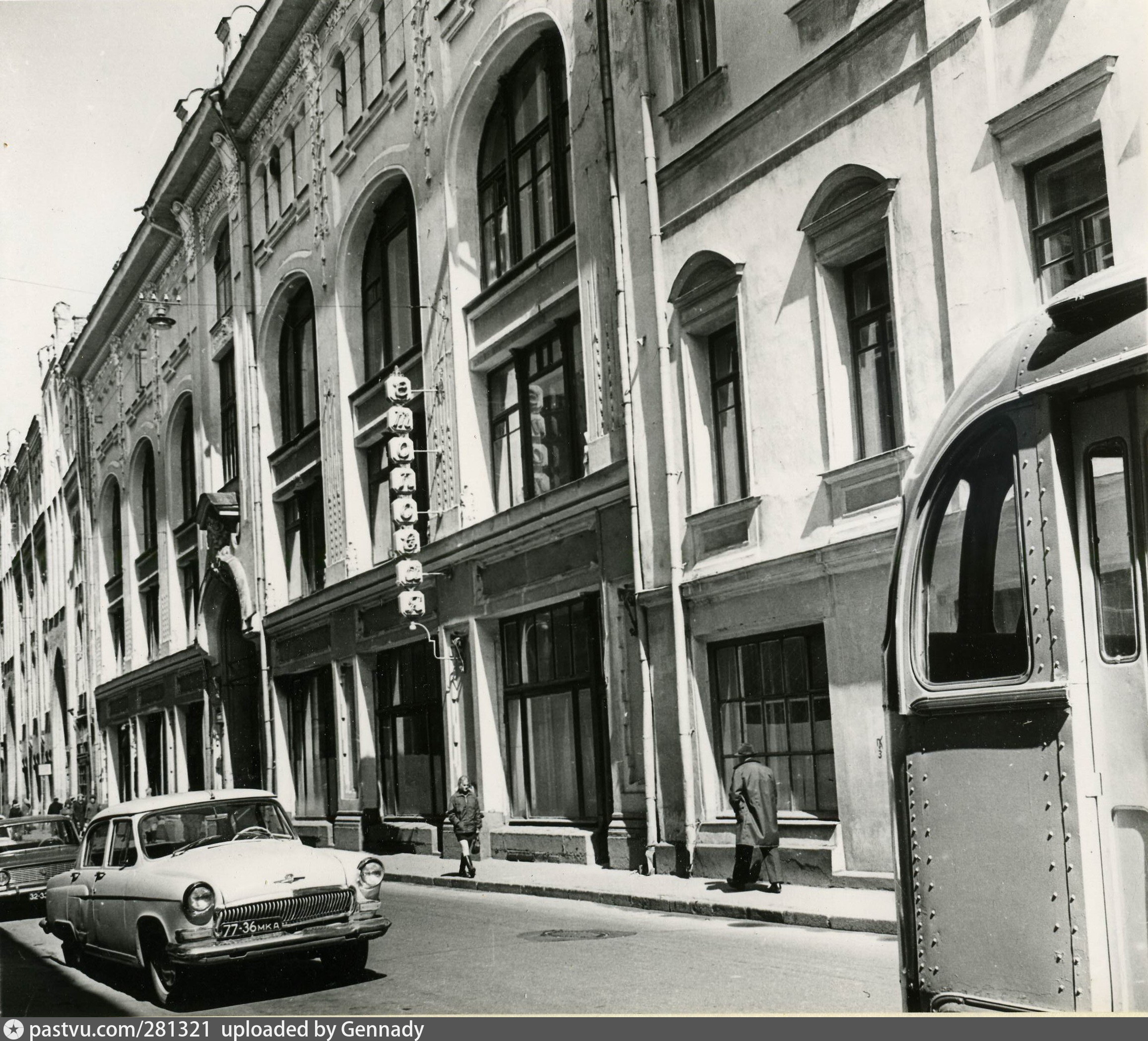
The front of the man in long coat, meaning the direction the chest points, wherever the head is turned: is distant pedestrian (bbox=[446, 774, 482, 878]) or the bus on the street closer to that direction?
the distant pedestrian

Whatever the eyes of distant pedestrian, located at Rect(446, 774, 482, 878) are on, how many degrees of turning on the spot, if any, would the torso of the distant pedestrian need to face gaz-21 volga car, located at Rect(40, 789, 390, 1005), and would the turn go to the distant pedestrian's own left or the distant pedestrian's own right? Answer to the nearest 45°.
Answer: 0° — they already face it

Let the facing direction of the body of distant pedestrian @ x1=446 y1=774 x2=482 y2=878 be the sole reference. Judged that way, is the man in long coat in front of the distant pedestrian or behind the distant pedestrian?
in front

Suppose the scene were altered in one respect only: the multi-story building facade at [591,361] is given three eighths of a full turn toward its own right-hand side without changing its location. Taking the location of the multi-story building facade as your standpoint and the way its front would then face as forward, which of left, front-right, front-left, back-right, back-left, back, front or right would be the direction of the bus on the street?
back

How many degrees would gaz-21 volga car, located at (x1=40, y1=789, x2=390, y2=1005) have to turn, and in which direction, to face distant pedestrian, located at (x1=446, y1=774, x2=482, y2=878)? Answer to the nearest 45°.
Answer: approximately 135° to its left

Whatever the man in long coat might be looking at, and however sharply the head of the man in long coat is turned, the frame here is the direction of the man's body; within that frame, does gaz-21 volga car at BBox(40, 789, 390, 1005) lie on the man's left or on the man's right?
on the man's left

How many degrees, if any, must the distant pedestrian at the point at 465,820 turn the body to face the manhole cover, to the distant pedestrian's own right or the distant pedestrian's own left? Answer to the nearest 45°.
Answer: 0° — they already face it

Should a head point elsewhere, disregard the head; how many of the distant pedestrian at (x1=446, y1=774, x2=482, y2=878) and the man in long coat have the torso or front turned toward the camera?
1

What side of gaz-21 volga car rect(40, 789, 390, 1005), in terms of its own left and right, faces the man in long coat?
left

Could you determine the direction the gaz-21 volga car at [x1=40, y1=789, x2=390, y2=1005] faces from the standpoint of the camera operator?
facing the viewer and to the right of the viewer

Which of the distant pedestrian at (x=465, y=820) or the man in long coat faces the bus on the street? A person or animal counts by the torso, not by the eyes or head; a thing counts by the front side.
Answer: the distant pedestrian

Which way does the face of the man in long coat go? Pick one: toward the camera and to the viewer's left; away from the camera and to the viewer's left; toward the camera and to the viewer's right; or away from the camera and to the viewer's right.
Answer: away from the camera and to the viewer's left
